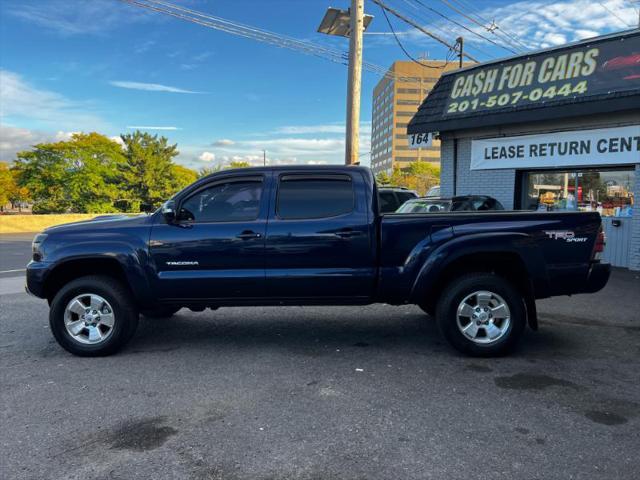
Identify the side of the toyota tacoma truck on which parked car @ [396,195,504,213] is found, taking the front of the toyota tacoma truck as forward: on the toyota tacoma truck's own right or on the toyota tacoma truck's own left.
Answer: on the toyota tacoma truck's own right

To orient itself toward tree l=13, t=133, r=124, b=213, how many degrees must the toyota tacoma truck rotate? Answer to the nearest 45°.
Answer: approximately 45° to its right

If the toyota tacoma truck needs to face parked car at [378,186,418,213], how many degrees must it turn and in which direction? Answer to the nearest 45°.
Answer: approximately 90° to its right

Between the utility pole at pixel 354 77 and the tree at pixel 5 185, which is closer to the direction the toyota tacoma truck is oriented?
the tree

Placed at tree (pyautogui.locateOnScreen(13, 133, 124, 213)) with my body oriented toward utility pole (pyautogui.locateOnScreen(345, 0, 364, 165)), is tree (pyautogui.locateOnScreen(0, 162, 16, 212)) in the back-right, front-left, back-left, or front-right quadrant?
back-right

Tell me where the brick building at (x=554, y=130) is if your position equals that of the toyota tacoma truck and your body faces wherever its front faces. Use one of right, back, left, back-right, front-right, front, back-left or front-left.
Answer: back-right

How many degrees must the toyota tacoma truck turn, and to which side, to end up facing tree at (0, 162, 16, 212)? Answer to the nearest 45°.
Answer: approximately 45° to its right

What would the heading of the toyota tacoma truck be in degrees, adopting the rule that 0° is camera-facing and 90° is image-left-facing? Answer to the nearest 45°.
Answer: approximately 90°

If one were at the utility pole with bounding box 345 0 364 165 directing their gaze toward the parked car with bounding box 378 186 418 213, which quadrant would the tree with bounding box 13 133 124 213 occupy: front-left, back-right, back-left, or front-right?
front-left

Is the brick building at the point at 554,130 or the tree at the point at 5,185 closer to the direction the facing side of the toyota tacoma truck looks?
the tree

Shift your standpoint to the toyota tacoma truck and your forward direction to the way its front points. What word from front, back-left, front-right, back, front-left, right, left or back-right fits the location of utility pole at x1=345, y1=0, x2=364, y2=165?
right
